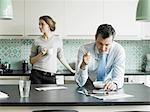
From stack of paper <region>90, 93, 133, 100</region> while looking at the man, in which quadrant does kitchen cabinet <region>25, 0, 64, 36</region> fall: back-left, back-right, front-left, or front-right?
front-left

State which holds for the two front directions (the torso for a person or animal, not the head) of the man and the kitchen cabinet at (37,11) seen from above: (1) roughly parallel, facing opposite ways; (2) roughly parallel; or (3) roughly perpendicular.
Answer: roughly parallel

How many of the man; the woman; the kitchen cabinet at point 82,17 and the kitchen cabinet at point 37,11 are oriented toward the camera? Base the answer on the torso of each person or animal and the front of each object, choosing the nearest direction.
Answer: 4

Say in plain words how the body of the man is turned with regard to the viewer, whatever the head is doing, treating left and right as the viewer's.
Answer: facing the viewer

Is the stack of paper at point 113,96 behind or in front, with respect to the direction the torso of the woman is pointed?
in front

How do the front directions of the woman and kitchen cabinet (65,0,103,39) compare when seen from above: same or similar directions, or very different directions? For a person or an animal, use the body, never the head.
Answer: same or similar directions

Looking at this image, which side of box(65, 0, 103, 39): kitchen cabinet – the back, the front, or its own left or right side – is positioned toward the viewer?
front

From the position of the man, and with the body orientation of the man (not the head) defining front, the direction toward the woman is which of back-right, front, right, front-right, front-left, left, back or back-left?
back-right

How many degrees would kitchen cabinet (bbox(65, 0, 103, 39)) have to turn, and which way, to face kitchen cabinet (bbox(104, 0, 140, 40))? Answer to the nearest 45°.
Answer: approximately 90° to its left

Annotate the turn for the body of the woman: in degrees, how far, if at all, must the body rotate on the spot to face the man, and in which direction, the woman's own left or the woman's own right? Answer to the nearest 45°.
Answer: approximately 45° to the woman's own left

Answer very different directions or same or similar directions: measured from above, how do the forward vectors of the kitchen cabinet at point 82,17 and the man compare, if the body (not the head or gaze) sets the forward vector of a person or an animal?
same or similar directions

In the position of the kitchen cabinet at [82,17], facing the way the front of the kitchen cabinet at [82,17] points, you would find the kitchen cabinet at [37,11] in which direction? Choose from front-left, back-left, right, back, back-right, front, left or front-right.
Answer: right

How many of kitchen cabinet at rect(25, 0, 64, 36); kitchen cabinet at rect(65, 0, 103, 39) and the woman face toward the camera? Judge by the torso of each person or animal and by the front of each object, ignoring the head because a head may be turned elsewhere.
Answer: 3
